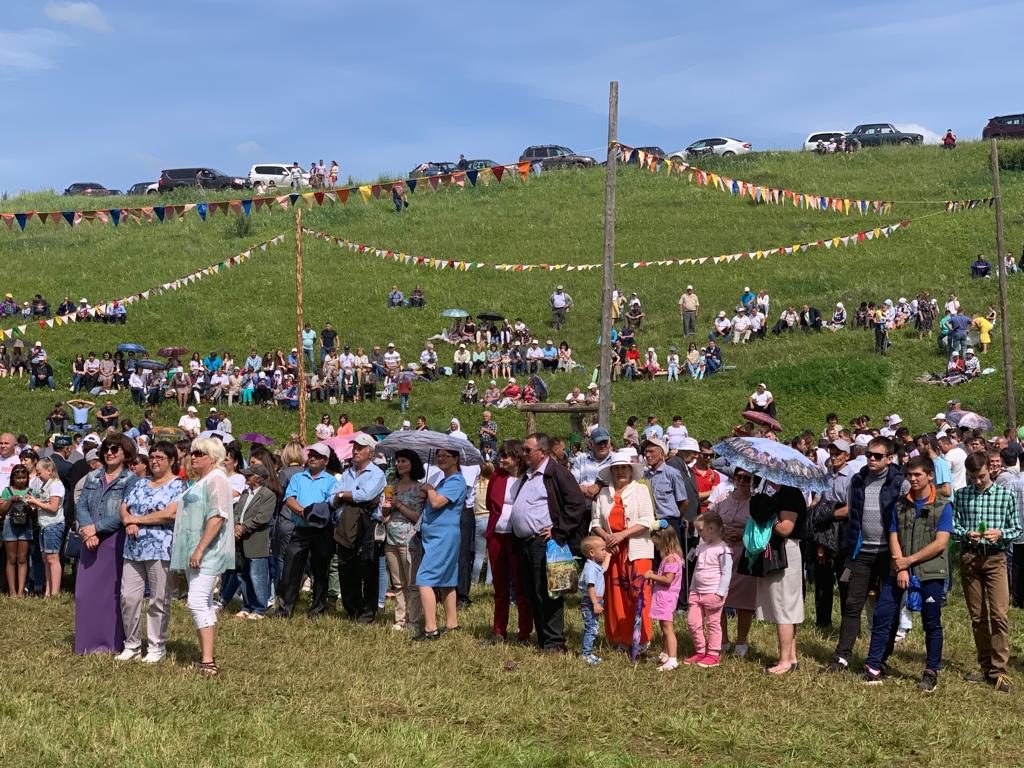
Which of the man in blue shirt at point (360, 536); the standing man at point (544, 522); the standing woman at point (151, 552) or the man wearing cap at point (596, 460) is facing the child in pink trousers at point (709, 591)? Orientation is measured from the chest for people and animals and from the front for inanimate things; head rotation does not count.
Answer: the man wearing cap

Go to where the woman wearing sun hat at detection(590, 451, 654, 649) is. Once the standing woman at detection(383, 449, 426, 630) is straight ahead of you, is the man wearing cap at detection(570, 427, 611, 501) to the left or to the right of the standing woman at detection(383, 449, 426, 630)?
right

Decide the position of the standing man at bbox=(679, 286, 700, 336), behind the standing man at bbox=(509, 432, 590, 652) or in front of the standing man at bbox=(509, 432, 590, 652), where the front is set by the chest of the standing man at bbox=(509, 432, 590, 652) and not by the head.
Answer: behind

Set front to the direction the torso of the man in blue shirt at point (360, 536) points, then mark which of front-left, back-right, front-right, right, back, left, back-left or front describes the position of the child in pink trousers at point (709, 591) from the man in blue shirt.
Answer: left

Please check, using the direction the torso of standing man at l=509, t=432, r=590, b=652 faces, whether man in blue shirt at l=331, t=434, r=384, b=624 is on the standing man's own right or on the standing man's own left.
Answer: on the standing man's own right

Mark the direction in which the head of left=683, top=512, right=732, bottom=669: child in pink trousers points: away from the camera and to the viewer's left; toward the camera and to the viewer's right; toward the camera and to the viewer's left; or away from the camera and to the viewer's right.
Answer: toward the camera and to the viewer's left

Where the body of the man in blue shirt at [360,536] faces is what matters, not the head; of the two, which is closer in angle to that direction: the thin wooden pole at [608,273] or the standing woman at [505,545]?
the standing woman

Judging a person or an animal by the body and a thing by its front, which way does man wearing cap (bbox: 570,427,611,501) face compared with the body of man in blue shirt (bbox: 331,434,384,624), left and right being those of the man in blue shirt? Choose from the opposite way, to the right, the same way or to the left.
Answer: to the left
